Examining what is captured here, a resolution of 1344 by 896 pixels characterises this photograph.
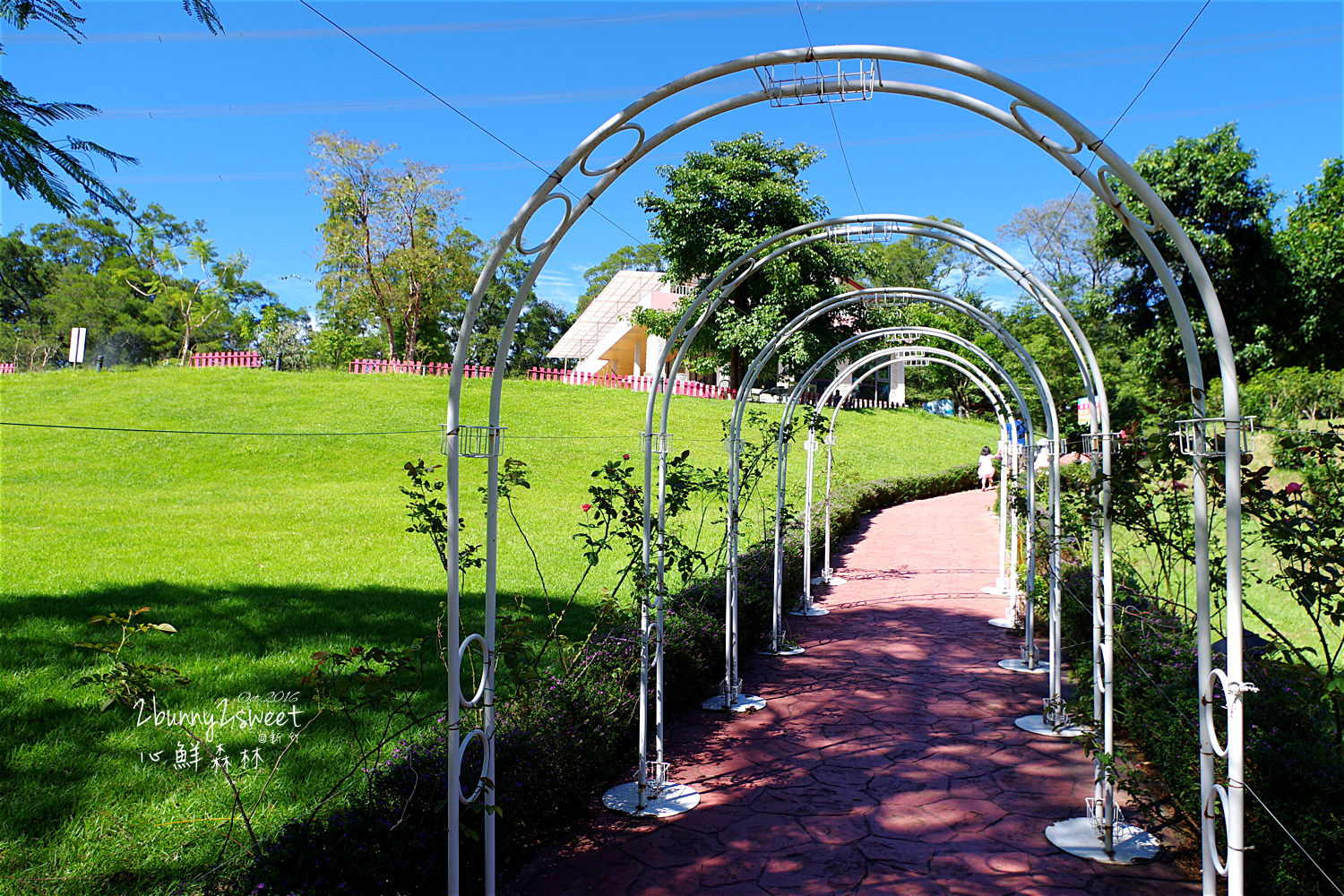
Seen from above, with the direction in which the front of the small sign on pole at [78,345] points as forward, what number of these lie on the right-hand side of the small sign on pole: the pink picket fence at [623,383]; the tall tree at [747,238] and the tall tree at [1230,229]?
0

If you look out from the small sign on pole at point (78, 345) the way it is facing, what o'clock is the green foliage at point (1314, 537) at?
The green foliage is roughly at 11 o'clock from the small sign on pole.

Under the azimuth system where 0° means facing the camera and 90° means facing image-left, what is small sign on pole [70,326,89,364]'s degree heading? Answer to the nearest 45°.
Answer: approximately 0°

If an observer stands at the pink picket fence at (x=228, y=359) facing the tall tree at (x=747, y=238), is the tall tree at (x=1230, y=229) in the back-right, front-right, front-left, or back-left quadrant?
front-right

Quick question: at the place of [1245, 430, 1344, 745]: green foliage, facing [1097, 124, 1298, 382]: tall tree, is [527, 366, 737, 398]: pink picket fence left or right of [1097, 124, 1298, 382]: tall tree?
left

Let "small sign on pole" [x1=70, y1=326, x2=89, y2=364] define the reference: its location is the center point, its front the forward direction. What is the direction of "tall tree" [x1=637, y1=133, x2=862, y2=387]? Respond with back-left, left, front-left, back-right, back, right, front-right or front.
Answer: back-left

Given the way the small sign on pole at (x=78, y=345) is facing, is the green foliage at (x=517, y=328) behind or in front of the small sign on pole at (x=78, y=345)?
behind

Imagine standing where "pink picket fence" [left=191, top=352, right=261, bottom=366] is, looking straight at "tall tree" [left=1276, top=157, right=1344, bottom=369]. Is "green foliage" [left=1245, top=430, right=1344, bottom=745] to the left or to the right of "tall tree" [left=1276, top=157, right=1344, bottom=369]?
right

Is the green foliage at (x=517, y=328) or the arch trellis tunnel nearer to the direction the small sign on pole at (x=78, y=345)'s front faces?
the arch trellis tunnel

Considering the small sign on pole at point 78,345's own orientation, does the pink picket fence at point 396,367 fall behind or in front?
behind

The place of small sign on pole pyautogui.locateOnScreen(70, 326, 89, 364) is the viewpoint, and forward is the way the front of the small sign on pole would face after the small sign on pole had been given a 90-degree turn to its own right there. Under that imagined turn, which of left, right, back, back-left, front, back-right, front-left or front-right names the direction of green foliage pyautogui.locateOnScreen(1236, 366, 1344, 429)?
back

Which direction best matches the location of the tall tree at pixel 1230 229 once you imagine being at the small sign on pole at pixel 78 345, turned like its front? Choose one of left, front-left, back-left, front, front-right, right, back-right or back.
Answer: left

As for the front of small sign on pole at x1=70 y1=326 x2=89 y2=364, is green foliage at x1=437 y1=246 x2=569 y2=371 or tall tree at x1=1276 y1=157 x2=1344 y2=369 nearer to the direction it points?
the tall tree

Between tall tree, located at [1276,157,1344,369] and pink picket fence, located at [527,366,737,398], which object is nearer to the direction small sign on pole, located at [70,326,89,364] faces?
the tall tree

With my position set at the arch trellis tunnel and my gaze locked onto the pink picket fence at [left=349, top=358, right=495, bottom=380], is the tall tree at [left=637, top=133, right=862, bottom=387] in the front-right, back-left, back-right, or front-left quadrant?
front-right

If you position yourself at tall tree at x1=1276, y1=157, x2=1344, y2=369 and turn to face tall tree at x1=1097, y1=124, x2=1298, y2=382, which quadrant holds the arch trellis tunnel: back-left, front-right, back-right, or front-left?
front-left
